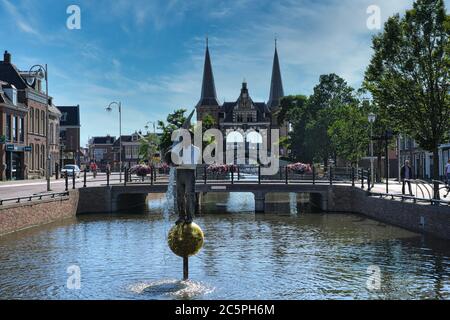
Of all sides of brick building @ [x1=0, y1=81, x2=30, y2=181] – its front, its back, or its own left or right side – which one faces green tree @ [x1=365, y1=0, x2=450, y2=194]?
front

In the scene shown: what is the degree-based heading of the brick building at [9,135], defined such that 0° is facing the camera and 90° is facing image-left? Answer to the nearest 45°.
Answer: approximately 315°

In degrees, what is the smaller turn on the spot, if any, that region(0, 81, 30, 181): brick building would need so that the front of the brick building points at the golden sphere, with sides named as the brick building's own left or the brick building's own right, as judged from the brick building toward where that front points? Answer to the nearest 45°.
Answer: approximately 45° to the brick building's own right
